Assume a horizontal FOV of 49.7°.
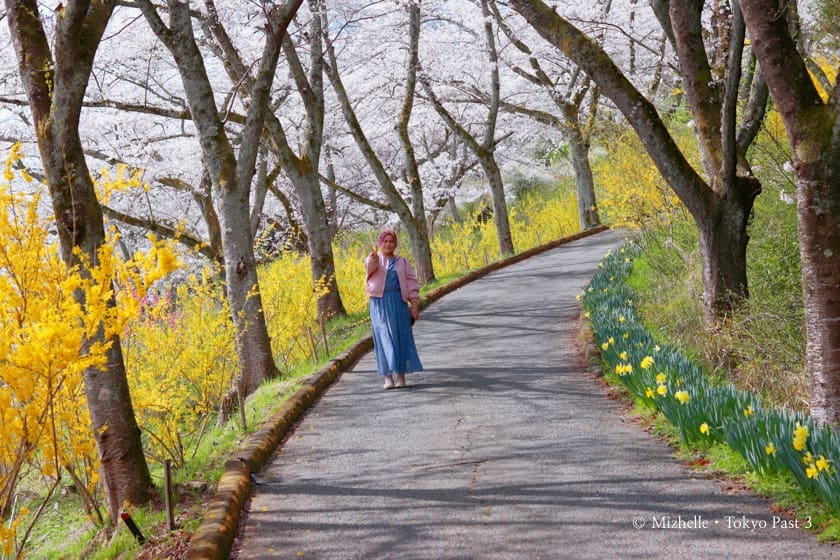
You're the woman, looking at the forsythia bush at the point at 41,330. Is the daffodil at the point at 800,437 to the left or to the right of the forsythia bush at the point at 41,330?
left

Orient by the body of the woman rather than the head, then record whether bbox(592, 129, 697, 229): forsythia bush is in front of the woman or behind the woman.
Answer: behind

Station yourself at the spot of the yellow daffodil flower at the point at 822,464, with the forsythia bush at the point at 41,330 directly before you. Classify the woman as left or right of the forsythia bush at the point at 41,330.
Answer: right

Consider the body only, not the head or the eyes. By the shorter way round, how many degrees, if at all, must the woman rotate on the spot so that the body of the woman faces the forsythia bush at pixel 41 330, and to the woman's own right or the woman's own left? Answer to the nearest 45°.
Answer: approximately 45° to the woman's own right

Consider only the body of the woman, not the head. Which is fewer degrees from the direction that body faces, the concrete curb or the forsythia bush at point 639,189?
the concrete curb

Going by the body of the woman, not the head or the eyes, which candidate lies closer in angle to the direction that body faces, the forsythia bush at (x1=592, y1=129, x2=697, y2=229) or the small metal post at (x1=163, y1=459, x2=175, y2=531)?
the small metal post

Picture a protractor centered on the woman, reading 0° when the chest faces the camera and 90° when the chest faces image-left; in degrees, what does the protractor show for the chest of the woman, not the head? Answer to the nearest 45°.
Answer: approximately 0°
